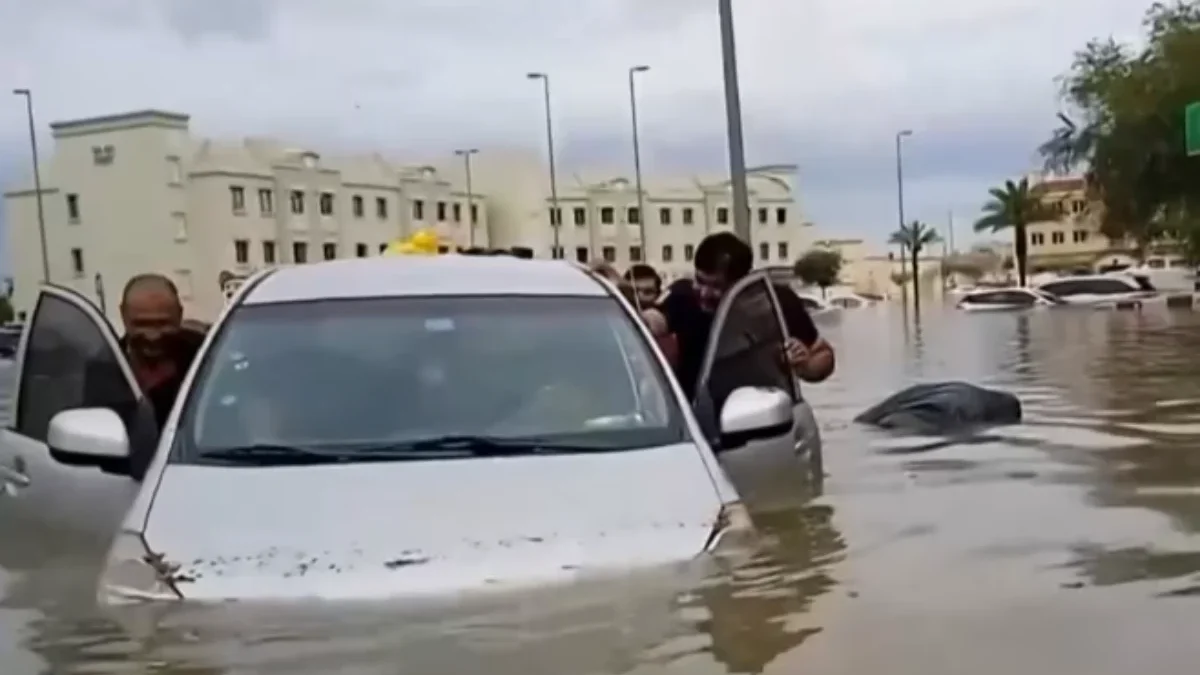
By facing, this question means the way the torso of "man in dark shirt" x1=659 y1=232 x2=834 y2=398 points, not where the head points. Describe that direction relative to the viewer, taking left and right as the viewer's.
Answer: facing the viewer

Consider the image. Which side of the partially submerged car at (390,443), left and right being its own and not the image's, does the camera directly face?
front

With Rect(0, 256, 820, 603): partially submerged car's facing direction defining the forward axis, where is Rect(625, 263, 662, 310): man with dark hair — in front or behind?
behind

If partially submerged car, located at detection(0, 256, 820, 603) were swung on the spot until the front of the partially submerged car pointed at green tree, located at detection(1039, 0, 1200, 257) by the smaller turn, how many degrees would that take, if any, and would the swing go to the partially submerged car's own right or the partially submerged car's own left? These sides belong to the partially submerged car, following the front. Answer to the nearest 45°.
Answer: approximately 135° to the partially submerged car's own left
